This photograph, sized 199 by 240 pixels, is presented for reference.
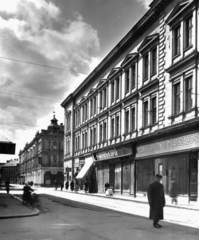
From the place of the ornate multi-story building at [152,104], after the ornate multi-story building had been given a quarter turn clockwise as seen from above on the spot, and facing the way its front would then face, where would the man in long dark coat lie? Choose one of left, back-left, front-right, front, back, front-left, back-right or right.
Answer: back-left

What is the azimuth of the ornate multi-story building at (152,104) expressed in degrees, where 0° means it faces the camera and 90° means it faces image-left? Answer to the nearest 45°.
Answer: approximately 45°
